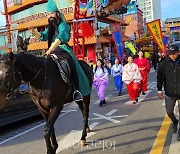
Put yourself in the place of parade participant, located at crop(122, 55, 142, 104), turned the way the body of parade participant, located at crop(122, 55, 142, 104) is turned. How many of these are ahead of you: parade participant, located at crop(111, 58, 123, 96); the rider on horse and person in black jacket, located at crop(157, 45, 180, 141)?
2

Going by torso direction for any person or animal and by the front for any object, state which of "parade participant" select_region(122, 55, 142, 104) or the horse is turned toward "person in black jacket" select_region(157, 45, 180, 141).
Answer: the parade participant

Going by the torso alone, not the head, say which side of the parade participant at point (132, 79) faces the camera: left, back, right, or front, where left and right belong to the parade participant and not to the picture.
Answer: front

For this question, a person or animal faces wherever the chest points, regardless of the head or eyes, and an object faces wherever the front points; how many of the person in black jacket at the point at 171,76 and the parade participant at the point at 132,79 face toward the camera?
2

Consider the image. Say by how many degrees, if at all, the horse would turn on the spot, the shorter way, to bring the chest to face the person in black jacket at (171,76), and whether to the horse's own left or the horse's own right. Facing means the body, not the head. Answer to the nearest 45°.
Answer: approximately 135° to the horse's own left

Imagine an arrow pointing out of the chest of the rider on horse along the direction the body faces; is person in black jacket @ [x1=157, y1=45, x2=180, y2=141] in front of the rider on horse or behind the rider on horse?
behind

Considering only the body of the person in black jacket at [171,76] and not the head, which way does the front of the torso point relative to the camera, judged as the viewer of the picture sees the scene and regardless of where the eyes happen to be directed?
toward the camera

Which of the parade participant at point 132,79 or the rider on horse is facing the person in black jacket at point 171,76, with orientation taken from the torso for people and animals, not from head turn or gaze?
the parade participant

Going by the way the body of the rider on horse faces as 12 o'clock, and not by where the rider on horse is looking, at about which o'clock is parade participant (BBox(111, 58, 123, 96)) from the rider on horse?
The parade participant is roughly at 5 o'clock from the rider on horse.

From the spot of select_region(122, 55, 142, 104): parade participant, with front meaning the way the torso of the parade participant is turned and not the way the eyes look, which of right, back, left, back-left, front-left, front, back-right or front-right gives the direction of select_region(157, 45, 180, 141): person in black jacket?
front

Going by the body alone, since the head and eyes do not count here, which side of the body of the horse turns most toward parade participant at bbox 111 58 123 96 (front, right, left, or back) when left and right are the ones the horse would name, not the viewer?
back

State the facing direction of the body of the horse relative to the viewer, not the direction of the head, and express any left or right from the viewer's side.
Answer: facing the viewer and to the left of the viewer

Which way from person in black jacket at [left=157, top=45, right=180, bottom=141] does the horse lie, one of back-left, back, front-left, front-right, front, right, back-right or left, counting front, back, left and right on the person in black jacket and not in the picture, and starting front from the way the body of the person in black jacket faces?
front-right
